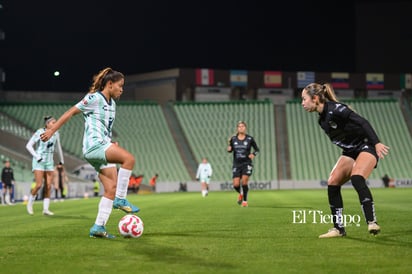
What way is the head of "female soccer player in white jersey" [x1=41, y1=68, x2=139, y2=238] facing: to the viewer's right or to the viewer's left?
to the viewer's right

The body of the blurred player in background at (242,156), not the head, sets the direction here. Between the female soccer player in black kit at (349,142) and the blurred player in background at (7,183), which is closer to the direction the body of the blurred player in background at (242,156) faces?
the female soccer player in black kit

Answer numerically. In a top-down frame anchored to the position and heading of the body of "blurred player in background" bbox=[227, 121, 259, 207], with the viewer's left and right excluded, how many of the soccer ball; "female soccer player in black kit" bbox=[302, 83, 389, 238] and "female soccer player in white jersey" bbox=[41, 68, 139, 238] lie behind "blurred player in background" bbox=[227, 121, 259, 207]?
0

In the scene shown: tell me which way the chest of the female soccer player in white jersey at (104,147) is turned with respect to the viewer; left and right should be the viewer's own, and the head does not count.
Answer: facing to the right of the viewer

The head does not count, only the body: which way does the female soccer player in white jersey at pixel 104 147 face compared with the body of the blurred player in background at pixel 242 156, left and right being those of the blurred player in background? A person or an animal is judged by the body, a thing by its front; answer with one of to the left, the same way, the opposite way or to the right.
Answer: to the left

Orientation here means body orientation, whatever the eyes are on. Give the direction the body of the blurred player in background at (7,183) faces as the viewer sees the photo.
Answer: toward the camera

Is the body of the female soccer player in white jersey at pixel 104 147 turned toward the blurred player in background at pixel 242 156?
no

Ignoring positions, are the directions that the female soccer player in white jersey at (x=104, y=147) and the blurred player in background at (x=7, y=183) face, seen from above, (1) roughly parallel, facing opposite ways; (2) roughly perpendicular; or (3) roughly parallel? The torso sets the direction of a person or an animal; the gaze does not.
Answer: roughly perpendicular

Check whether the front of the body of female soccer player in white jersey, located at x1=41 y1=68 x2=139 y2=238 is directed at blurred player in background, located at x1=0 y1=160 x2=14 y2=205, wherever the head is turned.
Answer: no

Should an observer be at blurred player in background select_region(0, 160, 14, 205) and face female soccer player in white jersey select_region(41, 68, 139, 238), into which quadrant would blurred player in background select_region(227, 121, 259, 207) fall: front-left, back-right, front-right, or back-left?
front-left

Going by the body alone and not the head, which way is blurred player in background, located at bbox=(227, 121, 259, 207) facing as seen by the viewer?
toward the camera

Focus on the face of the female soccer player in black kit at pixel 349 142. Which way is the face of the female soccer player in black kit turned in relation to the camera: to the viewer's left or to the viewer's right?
to the viewer's left
